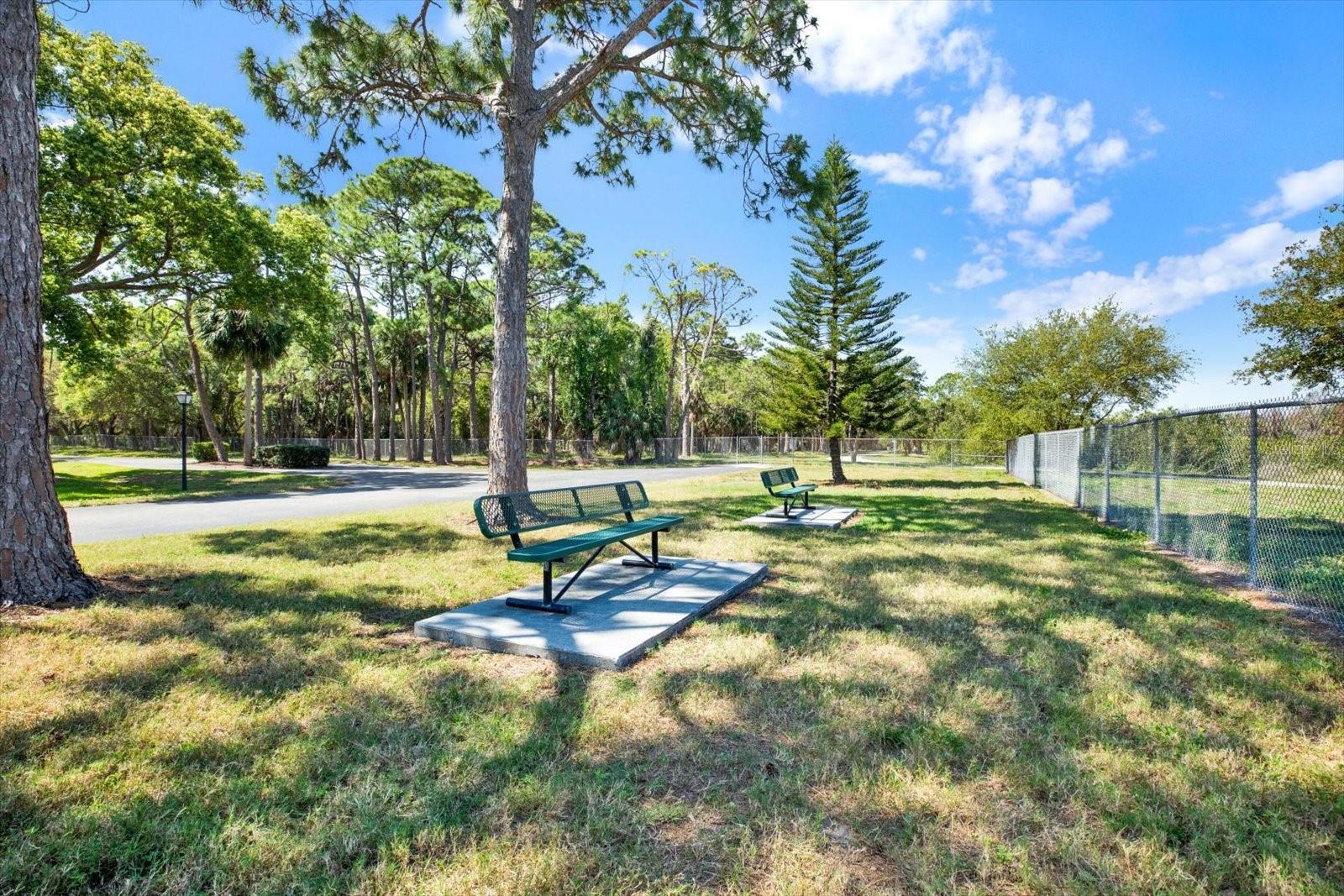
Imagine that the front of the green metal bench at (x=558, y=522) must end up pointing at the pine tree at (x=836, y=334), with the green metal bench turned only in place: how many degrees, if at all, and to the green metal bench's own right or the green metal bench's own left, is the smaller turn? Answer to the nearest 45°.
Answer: approximately 90° to the green metal bench's own left

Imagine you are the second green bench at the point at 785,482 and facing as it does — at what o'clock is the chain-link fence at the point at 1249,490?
The chain-link fence is roughly at 12 o'clock from the second green bench.

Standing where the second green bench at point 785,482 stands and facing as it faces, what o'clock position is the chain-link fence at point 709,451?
The chain-link fence is roughly at 7 o'clock from the second green bench.

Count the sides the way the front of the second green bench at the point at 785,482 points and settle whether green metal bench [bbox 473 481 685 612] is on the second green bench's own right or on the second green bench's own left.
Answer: on the second green bench's own right

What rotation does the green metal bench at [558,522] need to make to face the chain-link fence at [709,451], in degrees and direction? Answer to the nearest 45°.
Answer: approximately 135° to its left

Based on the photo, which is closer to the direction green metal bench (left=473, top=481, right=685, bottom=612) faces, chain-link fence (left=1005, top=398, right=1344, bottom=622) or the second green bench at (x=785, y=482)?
the chain-link fence

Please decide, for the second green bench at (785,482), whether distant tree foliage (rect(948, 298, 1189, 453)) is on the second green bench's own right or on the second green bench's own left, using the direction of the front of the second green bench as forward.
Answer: on the second green bench's own left

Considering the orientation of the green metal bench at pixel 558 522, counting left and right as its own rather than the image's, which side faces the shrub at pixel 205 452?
back

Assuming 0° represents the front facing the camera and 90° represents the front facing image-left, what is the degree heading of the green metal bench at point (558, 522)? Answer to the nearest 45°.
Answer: approximately 315°

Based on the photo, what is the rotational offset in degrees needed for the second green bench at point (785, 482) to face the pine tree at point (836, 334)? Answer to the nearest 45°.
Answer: approximately 135° to its left

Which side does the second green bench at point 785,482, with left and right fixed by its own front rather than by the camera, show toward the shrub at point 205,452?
back

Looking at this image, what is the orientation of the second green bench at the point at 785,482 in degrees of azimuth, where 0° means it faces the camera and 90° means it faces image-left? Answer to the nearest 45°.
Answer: approximately 315°
